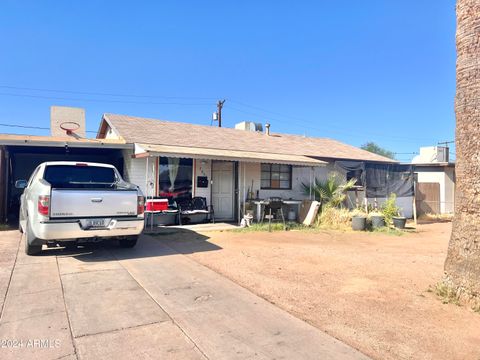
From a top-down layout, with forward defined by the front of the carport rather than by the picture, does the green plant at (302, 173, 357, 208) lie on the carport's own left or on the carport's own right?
on the carport's own left

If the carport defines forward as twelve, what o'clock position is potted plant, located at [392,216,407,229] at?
The potted plant is roughly at 10 o'clock from the carport.

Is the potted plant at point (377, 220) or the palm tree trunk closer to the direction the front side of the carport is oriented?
the palm tree trunk

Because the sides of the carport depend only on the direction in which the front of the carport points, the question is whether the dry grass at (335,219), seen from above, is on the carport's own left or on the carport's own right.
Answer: on the carport's own left

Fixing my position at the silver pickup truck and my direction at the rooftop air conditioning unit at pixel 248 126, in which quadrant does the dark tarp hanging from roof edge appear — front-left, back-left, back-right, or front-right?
front-right

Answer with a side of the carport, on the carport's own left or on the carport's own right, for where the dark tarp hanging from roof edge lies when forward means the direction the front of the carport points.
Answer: on the carport's own left

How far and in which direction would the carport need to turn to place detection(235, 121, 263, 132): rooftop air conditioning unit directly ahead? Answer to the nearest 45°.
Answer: approximately 90° to its left

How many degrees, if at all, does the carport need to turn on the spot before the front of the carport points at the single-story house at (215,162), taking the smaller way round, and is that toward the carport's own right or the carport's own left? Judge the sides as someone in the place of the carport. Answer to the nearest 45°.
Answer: approximately 45° to the carport's own left

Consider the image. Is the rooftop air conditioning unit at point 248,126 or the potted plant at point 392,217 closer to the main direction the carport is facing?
the potted plant

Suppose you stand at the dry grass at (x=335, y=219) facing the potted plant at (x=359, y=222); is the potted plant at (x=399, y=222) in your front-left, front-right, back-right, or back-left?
front-left

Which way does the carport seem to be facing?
toward the camera

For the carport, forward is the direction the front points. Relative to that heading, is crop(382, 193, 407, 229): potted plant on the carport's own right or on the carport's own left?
on the carport's own left

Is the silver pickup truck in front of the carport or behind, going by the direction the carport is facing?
in front

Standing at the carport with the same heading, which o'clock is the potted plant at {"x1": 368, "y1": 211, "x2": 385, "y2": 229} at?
The potted plant is roughly at 10 o'clock from the carport.

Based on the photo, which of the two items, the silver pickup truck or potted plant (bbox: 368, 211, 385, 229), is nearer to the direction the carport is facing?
the silver pickup truck
